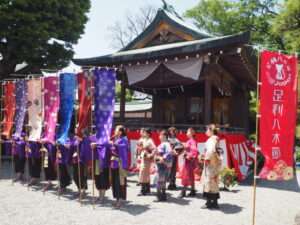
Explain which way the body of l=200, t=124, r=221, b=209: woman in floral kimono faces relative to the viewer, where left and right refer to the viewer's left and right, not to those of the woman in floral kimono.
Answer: facing to the left of the viewer

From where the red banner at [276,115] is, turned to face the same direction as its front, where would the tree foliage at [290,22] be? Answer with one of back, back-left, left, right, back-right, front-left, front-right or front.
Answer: back

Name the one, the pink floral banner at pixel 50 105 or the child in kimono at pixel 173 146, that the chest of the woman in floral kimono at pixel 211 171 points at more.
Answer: the pink floral banner

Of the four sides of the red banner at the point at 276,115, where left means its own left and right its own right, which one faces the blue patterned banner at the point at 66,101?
right

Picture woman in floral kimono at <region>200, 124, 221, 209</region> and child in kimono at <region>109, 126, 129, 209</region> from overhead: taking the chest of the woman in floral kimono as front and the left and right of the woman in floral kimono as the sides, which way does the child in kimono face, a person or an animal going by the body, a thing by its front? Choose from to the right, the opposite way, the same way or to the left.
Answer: the same way

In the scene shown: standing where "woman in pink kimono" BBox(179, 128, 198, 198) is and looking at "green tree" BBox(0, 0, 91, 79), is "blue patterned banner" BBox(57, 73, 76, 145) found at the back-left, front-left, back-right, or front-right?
front-left

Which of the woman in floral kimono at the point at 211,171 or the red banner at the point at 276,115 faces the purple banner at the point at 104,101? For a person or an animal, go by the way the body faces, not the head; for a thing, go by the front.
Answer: the woman in floral kimono

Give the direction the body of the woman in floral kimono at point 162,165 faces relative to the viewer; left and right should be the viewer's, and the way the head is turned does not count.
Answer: facing the viewer and to the left of the viewer

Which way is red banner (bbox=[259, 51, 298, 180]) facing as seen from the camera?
toward the camera
